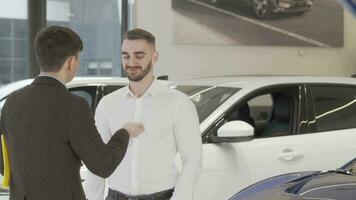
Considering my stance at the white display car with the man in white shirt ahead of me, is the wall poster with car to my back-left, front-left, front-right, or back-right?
back-right

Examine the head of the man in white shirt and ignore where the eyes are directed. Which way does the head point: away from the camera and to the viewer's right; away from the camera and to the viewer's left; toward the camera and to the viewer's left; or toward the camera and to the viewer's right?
toward the camera and to the viewer's left

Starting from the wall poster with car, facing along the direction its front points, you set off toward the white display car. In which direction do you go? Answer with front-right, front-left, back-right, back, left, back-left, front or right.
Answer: front

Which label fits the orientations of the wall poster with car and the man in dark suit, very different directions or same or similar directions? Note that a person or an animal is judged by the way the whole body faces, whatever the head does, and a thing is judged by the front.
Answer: very different directions

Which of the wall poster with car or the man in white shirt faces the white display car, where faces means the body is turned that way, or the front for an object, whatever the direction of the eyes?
the wall poster with car

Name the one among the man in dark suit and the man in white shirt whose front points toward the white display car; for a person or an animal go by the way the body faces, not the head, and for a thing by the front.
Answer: the man in dark suit

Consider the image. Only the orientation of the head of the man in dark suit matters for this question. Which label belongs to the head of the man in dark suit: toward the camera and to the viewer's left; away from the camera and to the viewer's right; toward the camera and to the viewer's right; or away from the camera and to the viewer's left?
away from the camera and to the viewer's right

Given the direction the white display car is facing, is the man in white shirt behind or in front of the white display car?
in front

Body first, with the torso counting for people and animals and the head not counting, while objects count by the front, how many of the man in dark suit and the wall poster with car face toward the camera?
1

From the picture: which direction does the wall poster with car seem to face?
toward the camera

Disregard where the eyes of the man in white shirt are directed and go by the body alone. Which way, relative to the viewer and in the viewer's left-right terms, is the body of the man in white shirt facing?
facing the viewer and to the left of the viewer

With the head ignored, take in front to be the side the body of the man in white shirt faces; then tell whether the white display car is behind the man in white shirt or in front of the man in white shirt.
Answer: behind

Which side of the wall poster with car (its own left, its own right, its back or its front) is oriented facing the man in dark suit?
front

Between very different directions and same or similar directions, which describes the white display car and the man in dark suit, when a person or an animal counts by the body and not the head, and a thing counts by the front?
very different directions

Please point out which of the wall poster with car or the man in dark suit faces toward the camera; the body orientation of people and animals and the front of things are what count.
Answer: the wall poster with car

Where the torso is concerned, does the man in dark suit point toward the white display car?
yes

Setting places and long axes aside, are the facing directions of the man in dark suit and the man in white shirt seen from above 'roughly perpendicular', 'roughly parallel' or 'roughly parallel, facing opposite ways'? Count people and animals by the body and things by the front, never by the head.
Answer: roughly parallel, facing opposite ways

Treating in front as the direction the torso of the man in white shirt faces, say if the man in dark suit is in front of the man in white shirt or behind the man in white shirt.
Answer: in front
